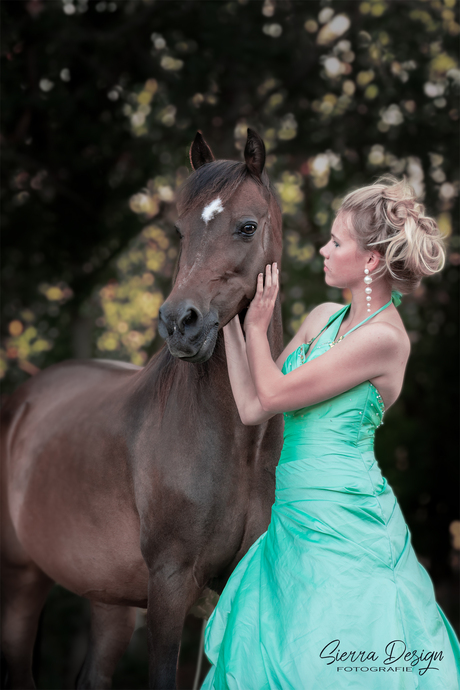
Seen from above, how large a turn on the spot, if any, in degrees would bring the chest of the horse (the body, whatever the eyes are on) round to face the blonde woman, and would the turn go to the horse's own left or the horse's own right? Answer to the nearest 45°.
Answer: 0° — it already faces them

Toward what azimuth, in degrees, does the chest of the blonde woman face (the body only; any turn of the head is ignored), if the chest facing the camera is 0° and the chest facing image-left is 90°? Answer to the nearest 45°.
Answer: approximately 90°

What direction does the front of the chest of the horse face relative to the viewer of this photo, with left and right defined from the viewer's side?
facing the viewer and to the right of the viewer

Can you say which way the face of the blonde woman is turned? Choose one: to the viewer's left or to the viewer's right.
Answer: to the viewer's left

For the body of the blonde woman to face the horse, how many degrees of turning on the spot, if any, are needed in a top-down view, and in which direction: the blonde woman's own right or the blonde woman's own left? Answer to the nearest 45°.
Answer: approximately 45° to the blonde woman's own right

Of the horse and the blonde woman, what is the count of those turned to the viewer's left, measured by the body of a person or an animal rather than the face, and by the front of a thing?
1
